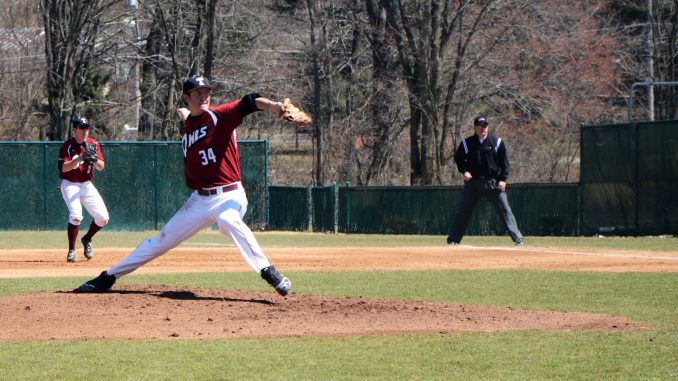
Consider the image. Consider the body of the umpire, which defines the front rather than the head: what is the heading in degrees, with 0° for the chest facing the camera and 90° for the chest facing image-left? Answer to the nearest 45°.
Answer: approximately 0°

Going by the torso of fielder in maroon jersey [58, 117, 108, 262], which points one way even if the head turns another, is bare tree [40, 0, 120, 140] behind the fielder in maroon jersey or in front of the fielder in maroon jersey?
behind

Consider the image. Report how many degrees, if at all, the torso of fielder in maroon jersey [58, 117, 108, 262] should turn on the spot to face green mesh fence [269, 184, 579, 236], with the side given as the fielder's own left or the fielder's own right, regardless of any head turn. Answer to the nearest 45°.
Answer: approximately 90° to the fielder's own left

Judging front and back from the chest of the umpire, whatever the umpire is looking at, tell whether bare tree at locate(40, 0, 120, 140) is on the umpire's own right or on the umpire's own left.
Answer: on the umpire's own right

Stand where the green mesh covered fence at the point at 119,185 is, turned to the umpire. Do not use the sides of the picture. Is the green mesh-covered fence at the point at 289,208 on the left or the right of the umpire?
left

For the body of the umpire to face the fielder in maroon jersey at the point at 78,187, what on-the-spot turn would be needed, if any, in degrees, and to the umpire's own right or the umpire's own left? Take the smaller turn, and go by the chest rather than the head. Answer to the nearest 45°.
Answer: approximately 45° to the umpire's own right

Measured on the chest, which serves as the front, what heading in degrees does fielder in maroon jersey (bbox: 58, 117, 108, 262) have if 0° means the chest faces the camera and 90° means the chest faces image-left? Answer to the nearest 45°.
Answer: approximately 315°

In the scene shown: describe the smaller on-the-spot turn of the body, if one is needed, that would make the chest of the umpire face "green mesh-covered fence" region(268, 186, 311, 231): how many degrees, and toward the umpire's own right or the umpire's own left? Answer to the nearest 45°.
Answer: approximately 135° to the umpire's own right
